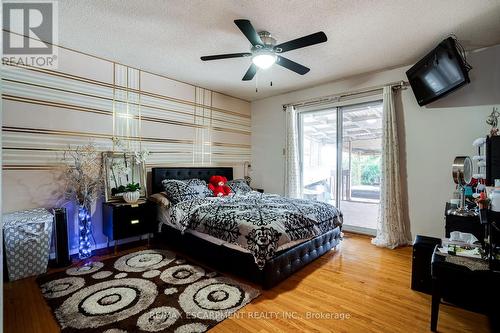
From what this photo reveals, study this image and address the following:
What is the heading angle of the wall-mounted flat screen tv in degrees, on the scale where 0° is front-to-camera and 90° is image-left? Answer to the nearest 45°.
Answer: approximately 45°

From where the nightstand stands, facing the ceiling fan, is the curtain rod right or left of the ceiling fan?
left

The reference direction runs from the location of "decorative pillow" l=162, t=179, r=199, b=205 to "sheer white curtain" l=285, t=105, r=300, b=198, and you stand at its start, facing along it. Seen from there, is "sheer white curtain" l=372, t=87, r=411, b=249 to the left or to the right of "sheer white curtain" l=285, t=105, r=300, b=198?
right

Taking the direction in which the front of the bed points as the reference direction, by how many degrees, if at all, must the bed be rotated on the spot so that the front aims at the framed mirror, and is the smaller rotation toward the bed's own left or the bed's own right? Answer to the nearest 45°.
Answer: approximately 180°

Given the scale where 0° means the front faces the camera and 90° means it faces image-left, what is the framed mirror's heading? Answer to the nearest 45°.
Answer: approximately 315°

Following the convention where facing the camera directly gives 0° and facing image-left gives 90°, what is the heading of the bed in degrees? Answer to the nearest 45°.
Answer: approximately 315°

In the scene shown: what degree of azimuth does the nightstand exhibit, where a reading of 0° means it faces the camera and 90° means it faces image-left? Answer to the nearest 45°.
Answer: approximately 315°

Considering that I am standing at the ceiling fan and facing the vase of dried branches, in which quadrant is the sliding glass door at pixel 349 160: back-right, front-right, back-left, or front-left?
back-right

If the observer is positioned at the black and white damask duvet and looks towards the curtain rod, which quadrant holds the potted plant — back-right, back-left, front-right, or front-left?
back-left
